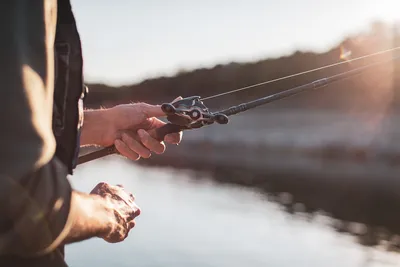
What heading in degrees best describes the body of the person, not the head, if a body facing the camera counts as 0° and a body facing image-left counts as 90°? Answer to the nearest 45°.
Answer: approximately 270°
